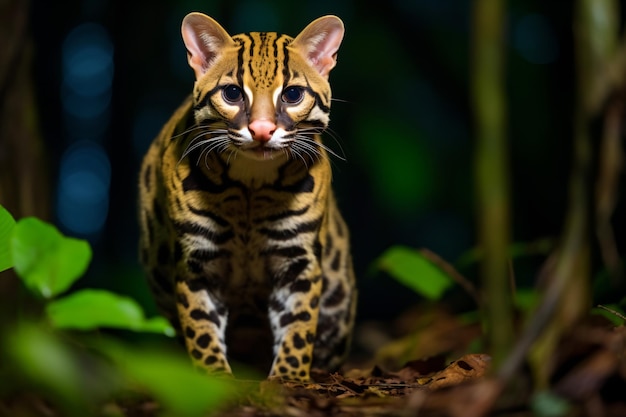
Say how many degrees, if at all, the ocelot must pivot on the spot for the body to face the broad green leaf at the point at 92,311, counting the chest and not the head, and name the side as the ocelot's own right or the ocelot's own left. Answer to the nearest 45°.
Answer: approximately 45° to the ocelot's own right

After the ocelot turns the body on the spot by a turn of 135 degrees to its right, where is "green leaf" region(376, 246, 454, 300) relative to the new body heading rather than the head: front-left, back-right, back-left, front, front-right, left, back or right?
right

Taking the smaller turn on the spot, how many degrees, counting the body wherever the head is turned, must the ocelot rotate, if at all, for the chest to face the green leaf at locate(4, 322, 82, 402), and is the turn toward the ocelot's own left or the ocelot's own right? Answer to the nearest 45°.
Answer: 0° — it already faces it

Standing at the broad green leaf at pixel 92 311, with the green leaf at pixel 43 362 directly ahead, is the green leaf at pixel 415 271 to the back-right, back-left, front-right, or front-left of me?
back-left

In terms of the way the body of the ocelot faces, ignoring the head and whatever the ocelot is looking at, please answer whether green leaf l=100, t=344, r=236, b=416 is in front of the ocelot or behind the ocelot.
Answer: in front

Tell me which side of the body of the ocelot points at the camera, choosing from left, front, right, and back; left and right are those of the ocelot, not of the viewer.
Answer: front

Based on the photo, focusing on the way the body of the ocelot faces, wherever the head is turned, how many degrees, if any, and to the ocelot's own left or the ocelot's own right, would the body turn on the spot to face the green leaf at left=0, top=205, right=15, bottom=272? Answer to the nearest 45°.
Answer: approximately 45° to the ocelot's own right
